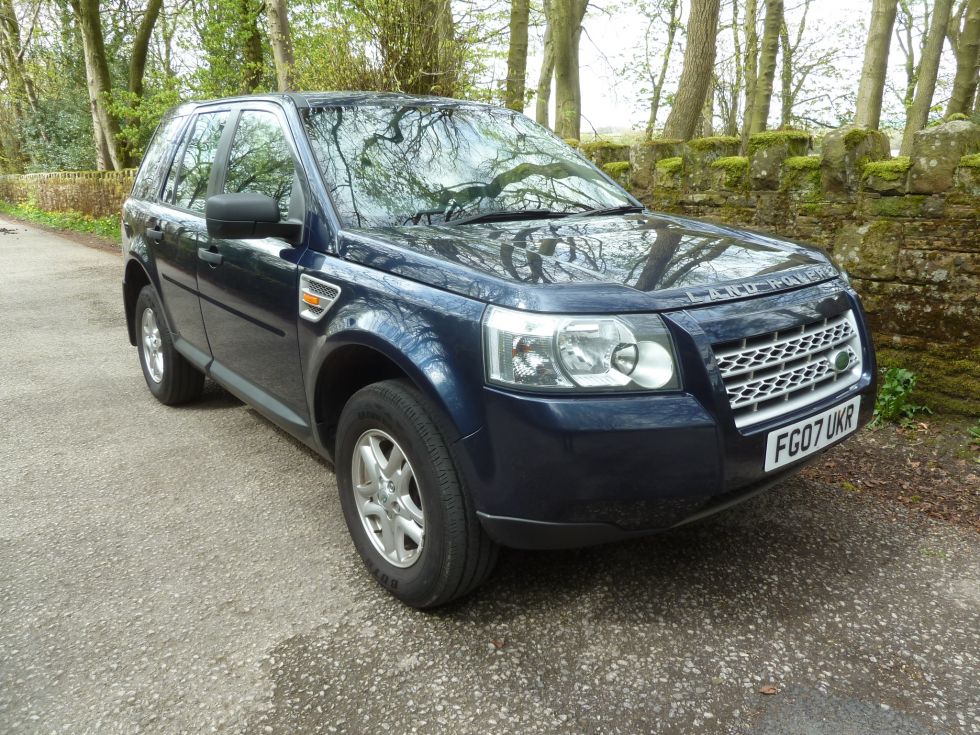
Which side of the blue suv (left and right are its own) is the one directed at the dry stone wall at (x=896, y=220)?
left

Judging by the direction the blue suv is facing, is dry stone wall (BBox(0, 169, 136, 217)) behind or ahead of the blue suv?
behind

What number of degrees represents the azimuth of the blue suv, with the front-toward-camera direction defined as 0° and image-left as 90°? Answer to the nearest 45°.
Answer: approximately 315°
